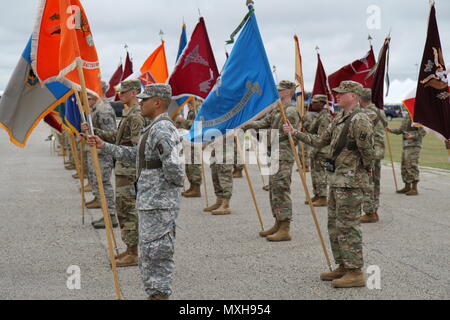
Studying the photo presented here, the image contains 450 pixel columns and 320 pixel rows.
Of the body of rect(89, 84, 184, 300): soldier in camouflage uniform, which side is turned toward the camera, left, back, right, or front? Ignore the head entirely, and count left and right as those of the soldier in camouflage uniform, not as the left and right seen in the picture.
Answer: left

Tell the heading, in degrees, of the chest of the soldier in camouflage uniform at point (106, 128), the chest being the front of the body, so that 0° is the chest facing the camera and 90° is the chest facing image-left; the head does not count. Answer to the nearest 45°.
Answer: approximately 90°

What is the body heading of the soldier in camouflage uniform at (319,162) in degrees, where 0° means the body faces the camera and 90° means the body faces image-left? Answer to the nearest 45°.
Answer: approximately 90°

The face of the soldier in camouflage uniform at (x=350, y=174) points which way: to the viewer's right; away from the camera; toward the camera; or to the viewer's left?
to the viewer's left

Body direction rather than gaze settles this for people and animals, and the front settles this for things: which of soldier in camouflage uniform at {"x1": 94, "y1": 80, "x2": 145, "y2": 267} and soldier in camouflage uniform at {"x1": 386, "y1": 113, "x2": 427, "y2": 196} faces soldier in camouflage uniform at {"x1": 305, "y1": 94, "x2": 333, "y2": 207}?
soldier in camouflage uniform at {"x1": 386, "y1": 113, "x2": 427, "y2": 196}

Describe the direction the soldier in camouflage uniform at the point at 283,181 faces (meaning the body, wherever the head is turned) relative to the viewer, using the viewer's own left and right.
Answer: facing to the left of the viewer

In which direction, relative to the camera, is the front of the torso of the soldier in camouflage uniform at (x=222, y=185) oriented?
to the viewer's left

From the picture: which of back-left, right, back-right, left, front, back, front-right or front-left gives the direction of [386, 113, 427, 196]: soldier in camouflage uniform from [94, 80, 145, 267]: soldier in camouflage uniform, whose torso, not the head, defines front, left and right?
back-right

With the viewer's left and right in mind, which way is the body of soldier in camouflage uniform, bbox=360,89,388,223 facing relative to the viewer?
facing to the left of the viewer

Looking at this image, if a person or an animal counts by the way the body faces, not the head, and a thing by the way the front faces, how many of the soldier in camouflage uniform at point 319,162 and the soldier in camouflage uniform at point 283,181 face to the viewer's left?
2

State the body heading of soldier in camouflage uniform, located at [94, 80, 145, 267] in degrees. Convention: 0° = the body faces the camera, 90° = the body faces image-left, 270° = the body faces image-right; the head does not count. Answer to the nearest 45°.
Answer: approximately 90°

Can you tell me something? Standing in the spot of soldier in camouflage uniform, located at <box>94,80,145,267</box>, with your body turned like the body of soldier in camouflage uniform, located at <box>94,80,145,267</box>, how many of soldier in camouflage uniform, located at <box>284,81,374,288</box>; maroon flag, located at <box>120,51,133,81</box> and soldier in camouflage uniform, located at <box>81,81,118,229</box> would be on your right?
2

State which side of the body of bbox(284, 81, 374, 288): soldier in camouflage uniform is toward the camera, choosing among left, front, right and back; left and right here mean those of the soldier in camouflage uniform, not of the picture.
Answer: left

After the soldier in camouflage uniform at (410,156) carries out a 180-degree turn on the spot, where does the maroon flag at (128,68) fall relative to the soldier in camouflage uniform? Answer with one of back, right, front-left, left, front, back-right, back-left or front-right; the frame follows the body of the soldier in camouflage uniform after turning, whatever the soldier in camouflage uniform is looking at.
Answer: back-left

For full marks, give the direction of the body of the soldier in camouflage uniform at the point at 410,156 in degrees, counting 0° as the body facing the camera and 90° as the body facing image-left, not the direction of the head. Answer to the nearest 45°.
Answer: approximately 45°

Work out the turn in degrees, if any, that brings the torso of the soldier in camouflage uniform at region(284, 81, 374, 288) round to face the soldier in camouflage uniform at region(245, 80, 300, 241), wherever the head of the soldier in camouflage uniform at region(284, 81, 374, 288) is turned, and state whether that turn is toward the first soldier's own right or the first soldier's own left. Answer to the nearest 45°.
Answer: approximately 45° to the first soldier's own right

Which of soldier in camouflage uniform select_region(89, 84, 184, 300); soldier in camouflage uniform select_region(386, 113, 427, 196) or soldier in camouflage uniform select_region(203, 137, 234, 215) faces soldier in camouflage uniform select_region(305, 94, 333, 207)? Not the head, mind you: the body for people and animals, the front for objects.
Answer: soldier in camouflage uniform select_region(386, 113, 427, 196)

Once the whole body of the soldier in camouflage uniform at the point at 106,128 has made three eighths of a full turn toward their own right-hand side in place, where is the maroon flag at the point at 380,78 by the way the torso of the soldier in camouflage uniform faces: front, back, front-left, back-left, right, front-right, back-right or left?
front-right
